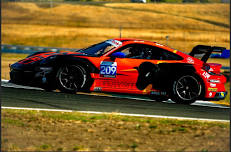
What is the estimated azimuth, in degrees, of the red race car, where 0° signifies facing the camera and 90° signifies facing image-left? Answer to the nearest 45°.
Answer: approximately 90°
